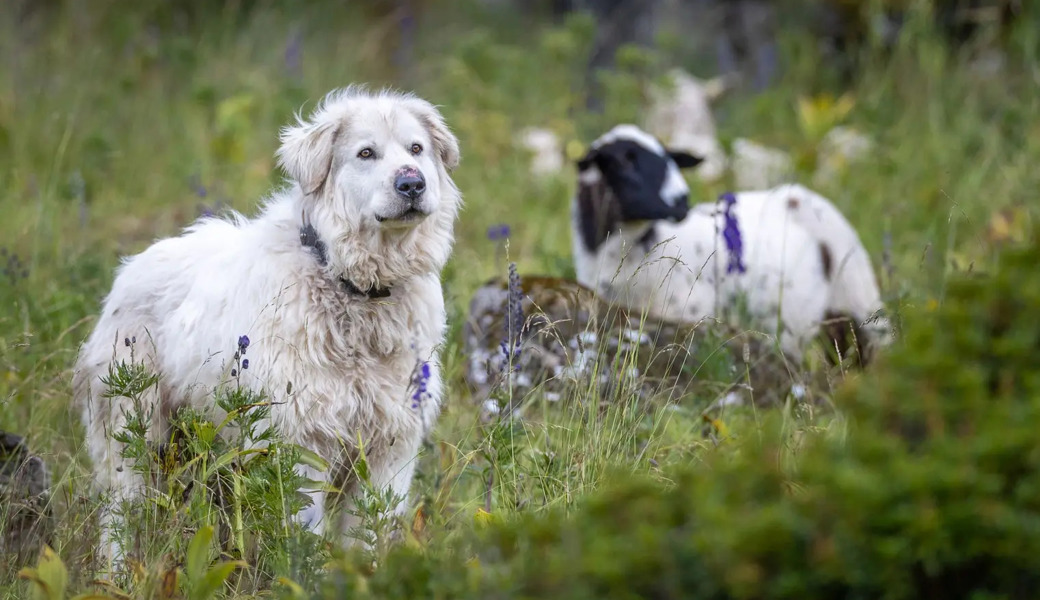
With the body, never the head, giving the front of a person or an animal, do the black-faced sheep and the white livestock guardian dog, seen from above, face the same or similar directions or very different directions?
very different directions

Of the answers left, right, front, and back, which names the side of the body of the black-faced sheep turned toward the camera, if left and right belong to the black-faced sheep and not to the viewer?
left

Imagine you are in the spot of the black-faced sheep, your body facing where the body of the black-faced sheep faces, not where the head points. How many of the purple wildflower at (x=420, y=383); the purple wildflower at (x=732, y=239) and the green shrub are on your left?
3

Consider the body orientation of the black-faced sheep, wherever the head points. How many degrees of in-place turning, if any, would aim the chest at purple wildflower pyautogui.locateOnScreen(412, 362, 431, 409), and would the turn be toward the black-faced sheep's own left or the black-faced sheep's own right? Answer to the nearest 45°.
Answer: approximately 90° to the black-faced sheep's own left

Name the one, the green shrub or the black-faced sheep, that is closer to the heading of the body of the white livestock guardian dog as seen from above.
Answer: the green shrub

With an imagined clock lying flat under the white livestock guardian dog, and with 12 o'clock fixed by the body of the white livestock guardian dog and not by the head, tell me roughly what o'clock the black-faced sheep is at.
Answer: The black-faced sheep is roughly at 9 o'clock from the white livestock guardian dog.

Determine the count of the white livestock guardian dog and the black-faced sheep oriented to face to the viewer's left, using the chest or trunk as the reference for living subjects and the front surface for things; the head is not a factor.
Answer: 1

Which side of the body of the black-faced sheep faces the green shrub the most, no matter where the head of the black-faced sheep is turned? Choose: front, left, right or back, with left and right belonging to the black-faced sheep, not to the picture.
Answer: left

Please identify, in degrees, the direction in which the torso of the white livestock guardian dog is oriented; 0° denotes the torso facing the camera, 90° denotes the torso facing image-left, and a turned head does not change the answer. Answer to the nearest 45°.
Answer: approximately 315°

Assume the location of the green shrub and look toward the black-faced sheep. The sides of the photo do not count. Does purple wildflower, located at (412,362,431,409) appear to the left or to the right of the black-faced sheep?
left

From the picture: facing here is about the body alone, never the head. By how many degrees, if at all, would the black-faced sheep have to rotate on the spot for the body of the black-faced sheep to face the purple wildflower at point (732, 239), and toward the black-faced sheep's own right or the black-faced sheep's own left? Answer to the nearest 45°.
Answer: approximately 90° to the black-faced sheep's own left
